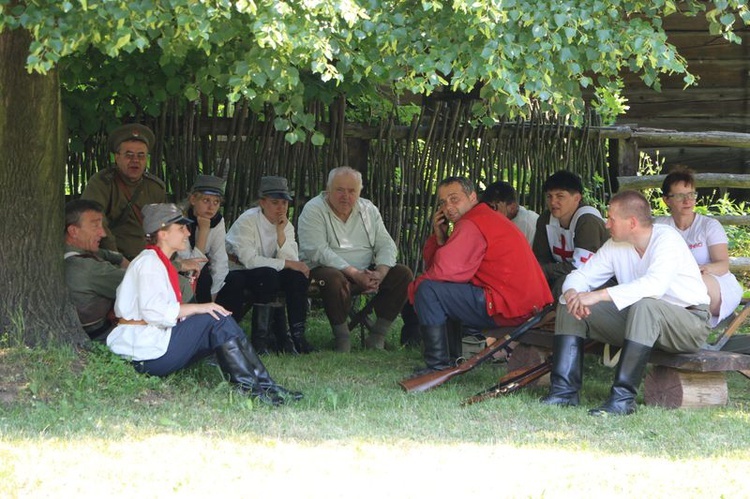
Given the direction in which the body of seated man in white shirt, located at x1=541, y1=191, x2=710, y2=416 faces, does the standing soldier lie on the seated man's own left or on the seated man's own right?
on the seated man's own right

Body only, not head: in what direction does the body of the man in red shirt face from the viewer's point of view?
to the viewer's left

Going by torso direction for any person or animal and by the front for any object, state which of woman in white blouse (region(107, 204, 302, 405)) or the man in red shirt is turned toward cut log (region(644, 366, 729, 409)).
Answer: the woman in white blouse

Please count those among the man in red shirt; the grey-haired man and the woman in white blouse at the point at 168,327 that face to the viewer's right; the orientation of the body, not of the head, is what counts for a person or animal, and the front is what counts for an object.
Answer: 1

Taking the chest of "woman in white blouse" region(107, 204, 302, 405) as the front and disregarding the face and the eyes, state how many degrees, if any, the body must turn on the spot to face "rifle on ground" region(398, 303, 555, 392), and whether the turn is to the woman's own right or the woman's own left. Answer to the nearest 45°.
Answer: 0° — they already face it

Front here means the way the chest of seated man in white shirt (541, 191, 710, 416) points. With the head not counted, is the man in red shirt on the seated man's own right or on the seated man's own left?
on the seated man's own right

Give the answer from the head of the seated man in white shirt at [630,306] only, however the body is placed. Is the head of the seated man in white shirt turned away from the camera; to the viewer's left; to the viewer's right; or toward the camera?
to the viewer's left

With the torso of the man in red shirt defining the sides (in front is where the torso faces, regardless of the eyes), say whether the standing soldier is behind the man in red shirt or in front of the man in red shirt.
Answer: in front

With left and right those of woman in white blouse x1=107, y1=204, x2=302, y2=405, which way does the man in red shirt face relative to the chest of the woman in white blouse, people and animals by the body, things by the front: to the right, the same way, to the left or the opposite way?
the opposite way

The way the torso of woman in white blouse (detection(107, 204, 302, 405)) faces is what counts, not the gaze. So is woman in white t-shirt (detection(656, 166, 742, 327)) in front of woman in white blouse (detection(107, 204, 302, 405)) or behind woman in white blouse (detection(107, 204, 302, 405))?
in front

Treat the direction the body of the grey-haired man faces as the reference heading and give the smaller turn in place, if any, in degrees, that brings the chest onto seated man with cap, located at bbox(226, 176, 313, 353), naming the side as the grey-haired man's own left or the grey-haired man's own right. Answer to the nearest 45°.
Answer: approximately 45° to the grey-haired man's own right

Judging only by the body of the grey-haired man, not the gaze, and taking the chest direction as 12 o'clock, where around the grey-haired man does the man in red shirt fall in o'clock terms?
The man in red shirt is roughly at 11 o'clock from the grey-haired man.

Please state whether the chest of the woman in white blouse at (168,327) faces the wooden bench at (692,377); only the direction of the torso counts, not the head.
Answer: yes

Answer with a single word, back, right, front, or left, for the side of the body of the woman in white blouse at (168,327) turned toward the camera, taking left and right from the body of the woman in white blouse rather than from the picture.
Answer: right

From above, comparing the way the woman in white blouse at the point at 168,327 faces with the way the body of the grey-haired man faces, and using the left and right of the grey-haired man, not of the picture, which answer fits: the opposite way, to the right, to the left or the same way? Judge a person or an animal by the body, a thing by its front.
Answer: to the left
